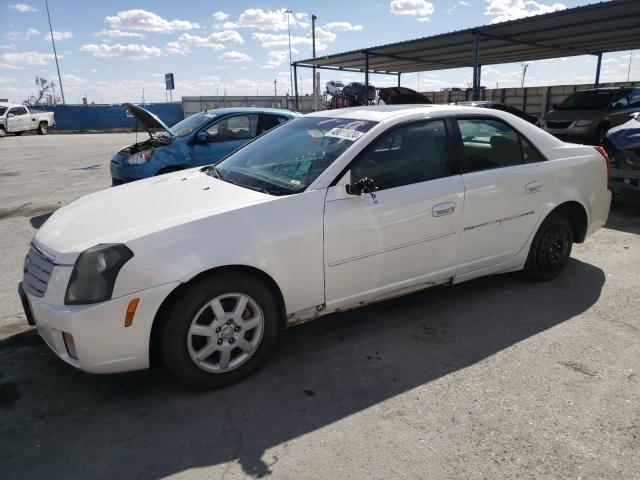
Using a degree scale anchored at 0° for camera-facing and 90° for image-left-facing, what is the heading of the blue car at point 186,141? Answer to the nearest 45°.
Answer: approximately 45°

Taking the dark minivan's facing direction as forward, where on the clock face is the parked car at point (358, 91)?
The parked car is roughly at 3 o'clock from the dark minivan.

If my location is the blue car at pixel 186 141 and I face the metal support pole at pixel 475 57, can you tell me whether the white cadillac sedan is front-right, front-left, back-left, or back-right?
back-right

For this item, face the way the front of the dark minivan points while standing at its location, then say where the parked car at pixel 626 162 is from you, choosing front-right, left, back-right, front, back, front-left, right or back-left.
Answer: front-left

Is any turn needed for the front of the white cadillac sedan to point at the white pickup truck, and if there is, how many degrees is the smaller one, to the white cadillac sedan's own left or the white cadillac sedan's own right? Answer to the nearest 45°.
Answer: approximately 90° to the white cadillac sedan's own right

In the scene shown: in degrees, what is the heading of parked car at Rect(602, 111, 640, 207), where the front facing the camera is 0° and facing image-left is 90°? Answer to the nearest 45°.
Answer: approximately 45°

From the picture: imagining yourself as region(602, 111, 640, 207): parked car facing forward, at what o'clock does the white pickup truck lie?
The white pickup truck is roughly at 2 o'clock from the parked car.

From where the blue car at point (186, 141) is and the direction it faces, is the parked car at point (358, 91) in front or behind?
behind

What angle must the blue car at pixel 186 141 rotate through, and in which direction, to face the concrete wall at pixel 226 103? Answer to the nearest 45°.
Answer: approximately 135° to its right

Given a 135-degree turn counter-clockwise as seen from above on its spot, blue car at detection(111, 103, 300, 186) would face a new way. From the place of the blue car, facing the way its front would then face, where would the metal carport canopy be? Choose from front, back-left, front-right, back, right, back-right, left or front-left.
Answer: front-left

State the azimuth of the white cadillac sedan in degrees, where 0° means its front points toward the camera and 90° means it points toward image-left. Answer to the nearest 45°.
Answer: approximately 45°

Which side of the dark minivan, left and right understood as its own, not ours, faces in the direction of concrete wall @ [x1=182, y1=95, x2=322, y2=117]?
right
